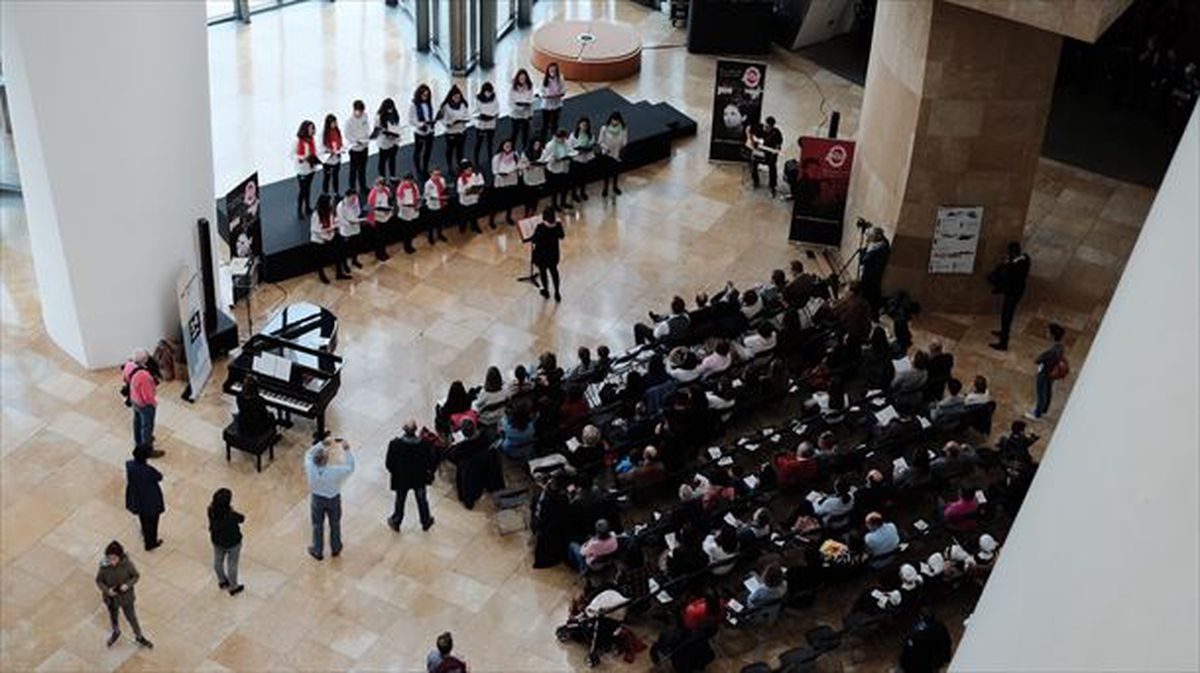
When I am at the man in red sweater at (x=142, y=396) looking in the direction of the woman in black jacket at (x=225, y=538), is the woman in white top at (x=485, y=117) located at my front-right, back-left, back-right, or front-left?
back-left

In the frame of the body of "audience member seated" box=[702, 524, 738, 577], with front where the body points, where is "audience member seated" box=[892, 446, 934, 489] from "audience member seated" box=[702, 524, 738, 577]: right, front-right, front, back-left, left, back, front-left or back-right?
right

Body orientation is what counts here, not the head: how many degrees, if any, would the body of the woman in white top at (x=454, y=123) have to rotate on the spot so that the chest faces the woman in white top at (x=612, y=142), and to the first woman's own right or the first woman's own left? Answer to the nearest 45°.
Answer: approximately 90° to the first woman's own left

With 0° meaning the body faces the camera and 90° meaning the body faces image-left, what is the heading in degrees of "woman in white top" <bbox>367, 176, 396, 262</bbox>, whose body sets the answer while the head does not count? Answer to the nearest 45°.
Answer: approximately 315°

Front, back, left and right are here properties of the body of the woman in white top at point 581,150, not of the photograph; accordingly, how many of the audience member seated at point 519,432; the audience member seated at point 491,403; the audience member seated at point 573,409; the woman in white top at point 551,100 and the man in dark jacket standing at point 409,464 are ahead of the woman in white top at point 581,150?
4

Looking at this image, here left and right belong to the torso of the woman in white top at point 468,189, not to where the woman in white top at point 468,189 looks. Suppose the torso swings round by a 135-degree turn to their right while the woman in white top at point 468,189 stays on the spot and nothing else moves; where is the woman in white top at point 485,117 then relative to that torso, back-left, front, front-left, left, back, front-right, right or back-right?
right

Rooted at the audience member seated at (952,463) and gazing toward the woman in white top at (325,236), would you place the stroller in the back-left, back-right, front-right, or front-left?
front-left

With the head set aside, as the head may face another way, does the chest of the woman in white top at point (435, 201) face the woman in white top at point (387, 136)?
no

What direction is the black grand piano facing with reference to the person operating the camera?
facing the viewer and to the left of the viewer

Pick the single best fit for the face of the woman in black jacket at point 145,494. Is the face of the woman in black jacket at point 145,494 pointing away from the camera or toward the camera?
away from the camera

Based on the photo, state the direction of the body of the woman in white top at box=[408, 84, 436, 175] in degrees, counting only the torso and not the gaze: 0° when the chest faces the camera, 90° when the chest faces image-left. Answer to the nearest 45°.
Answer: approximately 315°

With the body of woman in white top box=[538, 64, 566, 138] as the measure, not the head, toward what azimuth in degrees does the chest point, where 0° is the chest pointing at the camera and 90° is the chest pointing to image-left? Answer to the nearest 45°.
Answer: approximately 0°

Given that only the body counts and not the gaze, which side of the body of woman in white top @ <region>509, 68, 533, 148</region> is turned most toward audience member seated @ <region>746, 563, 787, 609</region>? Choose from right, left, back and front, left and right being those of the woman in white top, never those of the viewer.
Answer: front

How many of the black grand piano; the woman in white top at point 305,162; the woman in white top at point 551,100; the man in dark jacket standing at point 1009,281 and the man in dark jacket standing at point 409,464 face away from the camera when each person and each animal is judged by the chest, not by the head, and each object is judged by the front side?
1

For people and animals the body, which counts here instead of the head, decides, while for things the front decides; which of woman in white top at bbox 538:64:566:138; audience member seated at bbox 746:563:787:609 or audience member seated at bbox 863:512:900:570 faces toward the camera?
the woman in white top

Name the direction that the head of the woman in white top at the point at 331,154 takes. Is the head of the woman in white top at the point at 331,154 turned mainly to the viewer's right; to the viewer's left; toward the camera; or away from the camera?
toward the camera

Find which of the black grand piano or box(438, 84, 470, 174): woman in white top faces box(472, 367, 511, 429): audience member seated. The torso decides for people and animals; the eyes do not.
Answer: the woman in white top

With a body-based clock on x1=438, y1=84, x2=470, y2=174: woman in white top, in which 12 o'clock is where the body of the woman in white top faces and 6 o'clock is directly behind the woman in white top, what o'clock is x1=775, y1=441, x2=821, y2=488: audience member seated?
The audience member seated is roughly at 11 o'clock from the woman in white top.

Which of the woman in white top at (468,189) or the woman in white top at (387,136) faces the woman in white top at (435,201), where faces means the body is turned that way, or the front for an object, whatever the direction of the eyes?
the woman in white top at (387,136)

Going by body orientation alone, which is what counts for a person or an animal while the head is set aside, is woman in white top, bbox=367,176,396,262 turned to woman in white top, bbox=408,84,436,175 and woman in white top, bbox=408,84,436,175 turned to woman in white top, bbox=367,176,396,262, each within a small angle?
no

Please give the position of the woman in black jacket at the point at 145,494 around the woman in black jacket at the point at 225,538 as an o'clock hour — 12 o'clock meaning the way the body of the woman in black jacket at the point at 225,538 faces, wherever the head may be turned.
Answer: the woman in black jacket at the point at 145,494 is roughly at 9 o'clock from the woman in black jacket at the point at 225,538.

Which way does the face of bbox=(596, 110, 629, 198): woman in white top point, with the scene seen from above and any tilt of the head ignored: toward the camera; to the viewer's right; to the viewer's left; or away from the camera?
toward the camera

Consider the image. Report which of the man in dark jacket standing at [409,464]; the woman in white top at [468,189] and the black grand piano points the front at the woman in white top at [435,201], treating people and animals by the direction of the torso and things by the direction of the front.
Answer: the man in dark jacket standing
